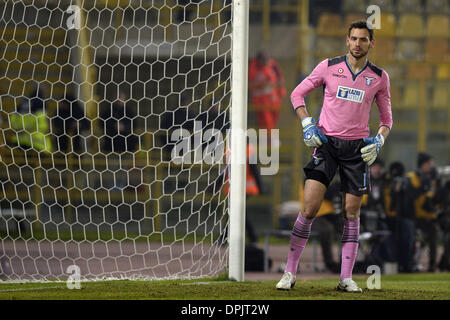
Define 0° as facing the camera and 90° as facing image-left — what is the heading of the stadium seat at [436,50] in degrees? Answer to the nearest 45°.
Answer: approximately 0°

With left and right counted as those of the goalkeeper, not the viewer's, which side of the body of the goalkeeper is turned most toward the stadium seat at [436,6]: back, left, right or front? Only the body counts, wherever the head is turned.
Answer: back

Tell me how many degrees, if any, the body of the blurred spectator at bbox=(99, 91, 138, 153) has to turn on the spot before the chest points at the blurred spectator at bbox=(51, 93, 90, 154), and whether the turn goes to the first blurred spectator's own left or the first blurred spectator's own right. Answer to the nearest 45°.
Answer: approximately 135° to the first blurred spectator's own right

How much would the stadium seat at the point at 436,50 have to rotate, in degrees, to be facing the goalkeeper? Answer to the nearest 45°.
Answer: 0° — it already faces them

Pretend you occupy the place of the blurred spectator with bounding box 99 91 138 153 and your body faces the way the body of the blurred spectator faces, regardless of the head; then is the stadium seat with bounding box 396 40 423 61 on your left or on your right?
on your left

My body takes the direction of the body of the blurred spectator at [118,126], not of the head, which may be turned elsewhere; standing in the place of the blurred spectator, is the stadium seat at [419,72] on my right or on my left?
on my left

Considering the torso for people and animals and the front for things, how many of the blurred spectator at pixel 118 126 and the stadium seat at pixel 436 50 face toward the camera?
2

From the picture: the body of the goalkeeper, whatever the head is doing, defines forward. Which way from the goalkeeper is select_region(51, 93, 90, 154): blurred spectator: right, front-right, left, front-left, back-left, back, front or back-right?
back-right

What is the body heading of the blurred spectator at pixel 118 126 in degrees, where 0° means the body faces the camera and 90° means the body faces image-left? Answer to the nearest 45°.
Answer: approximately 0°

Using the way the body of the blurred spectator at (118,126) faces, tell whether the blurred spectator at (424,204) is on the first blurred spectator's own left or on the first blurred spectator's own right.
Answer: on the first blurred spectator's own left
